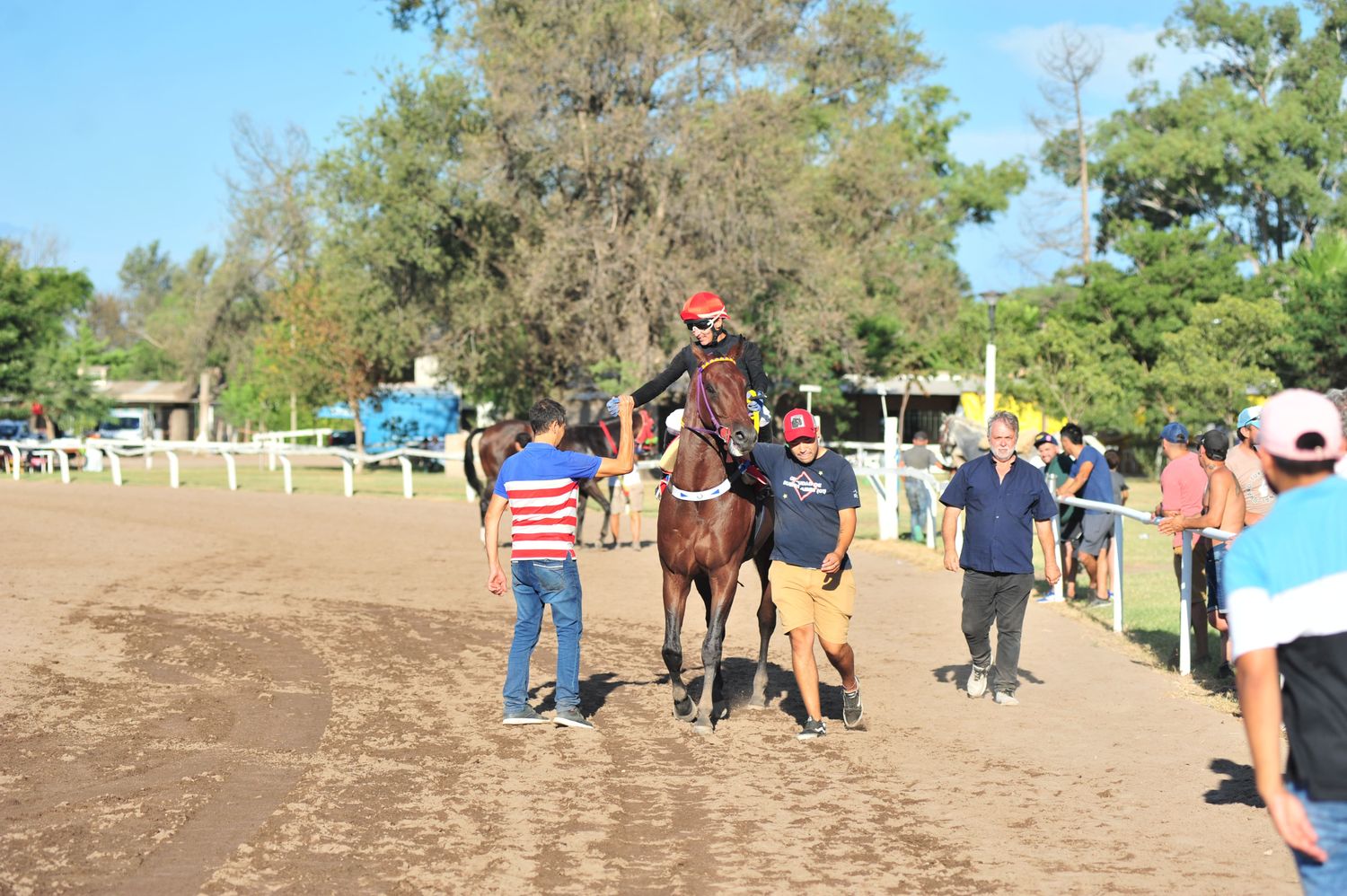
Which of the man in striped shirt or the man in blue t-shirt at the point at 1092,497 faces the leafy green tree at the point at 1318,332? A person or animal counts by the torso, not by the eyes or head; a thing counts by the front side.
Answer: the man in striped shirt

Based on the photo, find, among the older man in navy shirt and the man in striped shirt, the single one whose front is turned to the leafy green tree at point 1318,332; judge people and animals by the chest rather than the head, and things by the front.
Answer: the man in striped shirt

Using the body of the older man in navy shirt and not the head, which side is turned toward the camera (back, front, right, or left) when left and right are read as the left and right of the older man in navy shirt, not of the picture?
front

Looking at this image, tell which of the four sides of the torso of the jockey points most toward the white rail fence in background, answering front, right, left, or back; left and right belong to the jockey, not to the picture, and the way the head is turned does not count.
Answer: back

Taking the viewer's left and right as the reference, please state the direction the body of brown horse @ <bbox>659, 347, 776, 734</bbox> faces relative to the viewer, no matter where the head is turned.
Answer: facing the viewer

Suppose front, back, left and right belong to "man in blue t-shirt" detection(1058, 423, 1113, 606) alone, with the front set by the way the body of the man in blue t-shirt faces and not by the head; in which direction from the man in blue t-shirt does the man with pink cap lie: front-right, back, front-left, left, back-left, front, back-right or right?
left

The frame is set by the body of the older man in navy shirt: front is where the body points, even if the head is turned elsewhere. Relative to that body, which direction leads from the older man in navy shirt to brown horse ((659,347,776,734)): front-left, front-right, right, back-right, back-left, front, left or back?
front-right

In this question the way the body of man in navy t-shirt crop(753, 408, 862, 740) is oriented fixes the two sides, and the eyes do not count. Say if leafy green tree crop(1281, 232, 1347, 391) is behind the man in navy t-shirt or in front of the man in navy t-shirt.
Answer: behind

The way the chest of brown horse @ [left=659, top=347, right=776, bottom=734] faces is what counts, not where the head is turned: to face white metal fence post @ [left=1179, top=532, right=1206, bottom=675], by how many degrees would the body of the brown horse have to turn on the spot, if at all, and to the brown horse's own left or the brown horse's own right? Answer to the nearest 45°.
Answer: approximately 135° to the brown horse's own left

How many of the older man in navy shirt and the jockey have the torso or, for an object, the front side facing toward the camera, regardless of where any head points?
2

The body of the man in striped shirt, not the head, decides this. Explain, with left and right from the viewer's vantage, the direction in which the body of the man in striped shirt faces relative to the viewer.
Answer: facing away from the viewer and to the right of the viewer

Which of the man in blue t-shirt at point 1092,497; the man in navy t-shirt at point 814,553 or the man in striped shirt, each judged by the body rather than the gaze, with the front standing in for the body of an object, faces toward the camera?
the man in navy t-shirt at point 814,553

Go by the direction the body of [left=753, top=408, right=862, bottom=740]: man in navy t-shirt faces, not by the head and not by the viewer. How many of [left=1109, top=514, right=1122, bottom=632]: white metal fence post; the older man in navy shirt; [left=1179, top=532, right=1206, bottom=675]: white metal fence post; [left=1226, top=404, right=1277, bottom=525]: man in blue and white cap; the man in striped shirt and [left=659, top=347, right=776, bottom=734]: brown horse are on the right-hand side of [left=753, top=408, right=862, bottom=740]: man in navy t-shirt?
2

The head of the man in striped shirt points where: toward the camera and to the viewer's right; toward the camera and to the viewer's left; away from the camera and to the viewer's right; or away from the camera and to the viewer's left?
away from the camera and to the viewer's right

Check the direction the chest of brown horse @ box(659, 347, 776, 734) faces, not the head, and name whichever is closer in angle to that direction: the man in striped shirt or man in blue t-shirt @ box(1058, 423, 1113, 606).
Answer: the man in striped shirt
